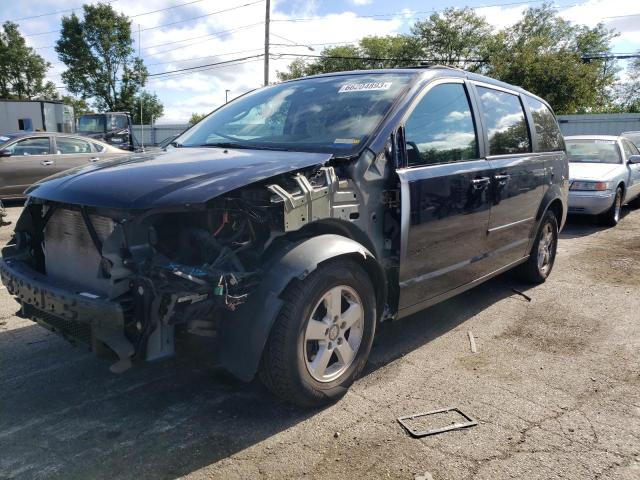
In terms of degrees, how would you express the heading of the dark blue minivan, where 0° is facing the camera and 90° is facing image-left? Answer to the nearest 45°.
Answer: approximately 45°

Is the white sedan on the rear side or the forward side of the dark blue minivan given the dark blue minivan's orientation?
on the rear side

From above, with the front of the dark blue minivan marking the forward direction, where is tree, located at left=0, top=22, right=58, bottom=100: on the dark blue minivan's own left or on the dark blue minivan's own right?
on the dark blue minivan's own right

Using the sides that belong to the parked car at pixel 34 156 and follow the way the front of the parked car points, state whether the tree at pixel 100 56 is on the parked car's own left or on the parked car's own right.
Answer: on the parked car's own right

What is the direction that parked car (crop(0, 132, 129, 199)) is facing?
to the viewer's left

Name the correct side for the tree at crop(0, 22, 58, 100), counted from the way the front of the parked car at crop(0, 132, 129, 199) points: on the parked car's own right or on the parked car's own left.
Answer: on the parked car's own right

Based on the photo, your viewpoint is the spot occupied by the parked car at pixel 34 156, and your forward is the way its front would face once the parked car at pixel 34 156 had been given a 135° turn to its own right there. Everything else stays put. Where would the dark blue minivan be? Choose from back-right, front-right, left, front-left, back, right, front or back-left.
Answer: back-right

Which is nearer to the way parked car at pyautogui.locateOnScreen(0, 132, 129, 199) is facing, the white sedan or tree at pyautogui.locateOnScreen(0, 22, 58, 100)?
the tree
